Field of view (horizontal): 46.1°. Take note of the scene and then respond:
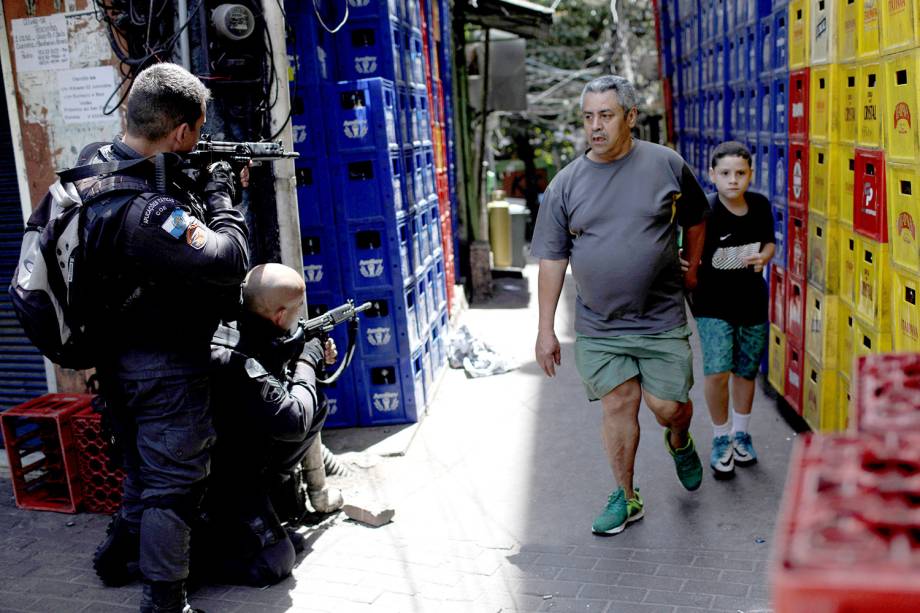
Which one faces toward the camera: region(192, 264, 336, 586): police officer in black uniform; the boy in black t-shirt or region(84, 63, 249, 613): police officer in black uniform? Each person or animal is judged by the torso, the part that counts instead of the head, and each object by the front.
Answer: the boy in black t-shirt

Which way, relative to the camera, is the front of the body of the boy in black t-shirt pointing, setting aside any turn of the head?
toward the camera

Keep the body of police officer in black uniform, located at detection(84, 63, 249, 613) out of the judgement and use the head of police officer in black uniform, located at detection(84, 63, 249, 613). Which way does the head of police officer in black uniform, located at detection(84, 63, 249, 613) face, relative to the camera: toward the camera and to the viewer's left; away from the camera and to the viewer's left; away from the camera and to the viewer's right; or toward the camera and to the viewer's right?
away from the camera and to the viewer's right

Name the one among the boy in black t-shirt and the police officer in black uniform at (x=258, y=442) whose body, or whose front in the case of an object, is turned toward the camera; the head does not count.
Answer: the boy in black t-shirt

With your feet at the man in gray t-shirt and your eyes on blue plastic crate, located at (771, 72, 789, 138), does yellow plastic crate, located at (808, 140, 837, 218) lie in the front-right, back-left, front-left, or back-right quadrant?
front-right

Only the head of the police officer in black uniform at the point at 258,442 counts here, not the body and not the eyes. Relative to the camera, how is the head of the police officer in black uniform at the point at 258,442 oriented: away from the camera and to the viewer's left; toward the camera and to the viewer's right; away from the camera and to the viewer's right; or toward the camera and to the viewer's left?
away from the camera and to the viewer's right

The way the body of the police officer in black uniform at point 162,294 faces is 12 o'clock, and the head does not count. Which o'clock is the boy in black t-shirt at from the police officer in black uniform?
The boy in black t-shirt is roughly at 1 o'clock from the police officer in black uniform.

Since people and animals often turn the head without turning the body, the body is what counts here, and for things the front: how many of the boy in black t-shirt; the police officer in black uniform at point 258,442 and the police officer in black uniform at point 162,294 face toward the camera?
1

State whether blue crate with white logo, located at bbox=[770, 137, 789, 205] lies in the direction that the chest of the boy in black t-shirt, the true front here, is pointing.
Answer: no

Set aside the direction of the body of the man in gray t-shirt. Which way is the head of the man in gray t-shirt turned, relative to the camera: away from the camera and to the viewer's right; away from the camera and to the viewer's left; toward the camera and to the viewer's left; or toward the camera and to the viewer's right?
toward the camera and to the viewer's left

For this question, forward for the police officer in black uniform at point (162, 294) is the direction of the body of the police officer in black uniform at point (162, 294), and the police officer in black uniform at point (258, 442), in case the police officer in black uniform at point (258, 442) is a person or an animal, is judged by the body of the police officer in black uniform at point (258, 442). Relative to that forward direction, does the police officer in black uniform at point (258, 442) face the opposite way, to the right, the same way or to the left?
the same way

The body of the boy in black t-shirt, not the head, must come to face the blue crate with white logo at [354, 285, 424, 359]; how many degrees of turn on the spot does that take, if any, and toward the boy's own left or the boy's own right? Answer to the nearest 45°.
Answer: approximately 90° to the boy's own right

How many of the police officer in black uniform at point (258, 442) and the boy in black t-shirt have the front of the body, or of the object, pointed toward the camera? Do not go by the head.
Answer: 1

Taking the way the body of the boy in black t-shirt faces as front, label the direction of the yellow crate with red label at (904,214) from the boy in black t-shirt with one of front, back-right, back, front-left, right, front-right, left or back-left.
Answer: front-left

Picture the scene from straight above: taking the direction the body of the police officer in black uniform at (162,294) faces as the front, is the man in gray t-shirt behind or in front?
in front

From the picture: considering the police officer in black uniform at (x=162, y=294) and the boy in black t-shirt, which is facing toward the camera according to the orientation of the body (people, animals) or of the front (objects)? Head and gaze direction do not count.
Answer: the boy in black t-shirt

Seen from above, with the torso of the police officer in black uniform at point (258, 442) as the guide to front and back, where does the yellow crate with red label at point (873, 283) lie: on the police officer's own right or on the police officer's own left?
on the police officer's own right
